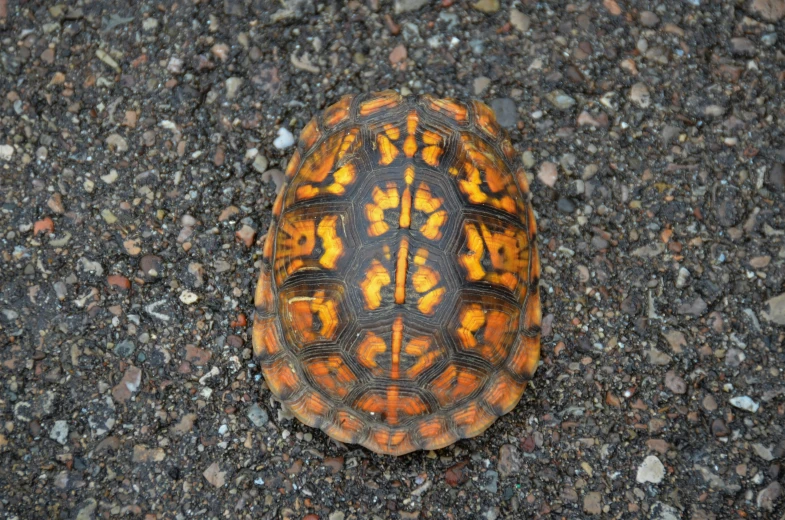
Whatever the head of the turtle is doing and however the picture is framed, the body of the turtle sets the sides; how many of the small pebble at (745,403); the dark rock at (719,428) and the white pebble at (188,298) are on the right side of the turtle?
2

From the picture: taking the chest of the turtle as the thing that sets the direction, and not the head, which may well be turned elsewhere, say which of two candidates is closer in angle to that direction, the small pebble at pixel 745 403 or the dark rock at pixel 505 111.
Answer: the dark rock

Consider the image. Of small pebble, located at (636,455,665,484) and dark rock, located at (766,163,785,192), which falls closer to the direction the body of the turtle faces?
the dark rock

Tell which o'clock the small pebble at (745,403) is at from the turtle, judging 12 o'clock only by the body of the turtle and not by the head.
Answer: The small pebble is roughly at 3 o'clock from the turtle.

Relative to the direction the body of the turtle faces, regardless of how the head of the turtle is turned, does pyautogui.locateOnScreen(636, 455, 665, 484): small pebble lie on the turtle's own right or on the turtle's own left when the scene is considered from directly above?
on the turtle's own right

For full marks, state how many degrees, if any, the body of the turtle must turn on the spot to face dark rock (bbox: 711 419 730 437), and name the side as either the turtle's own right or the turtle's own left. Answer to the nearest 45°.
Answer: approximately 90° to the turtle's own right

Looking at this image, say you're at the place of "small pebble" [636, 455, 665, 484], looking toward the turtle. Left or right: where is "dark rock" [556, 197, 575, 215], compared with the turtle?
right

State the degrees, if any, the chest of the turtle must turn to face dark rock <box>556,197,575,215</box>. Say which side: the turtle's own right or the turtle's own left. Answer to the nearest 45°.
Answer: approximately 45° to the turtle's own right

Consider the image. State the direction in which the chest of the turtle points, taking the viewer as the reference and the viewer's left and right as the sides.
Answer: facing away from the viewer
